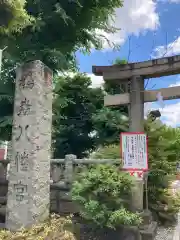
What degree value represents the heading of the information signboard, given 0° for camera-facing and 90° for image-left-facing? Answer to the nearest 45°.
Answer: approximately 0°

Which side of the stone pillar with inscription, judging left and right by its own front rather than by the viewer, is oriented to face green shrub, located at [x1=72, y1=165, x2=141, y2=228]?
left

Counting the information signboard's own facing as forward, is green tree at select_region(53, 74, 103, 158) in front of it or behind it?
behind

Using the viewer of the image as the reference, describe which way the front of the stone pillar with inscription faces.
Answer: facing the viewer and to the left of the viewer

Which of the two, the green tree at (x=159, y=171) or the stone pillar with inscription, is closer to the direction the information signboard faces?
the stone pillar with inscription

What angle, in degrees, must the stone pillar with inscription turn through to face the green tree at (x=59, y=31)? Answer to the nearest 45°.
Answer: approximately 135° to its right

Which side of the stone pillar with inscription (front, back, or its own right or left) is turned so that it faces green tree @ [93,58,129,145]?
back

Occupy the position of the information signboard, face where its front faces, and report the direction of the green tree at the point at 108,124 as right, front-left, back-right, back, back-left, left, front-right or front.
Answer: back

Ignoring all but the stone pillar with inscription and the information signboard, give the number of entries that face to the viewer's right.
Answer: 0

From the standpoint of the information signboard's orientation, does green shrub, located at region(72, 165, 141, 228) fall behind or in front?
in front

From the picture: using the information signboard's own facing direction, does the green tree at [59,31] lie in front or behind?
behind
